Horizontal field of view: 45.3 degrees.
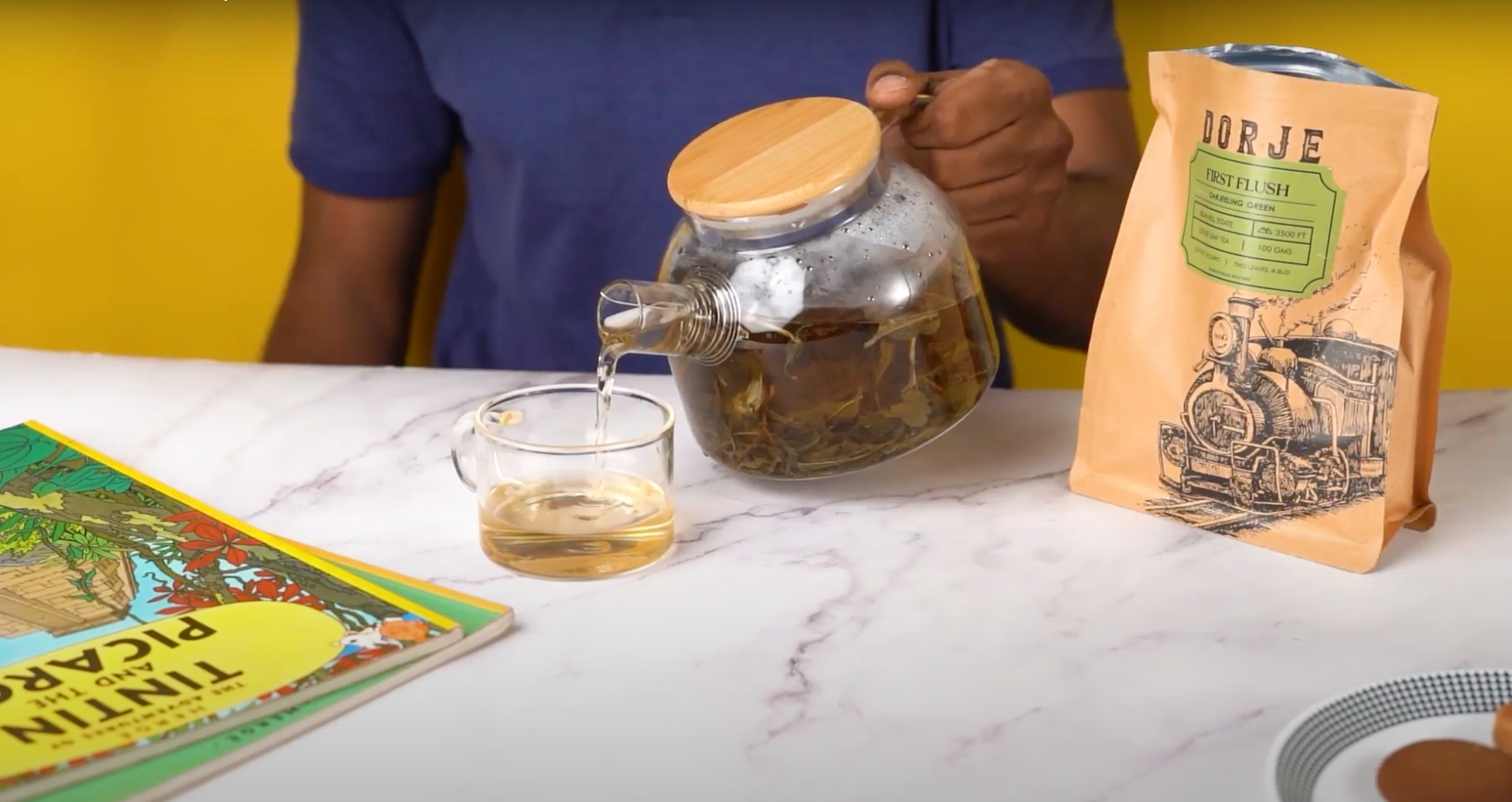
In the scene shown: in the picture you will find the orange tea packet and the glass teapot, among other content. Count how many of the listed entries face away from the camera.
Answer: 0

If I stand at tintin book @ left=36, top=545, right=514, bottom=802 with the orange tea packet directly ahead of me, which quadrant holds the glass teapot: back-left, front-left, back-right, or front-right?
front-left

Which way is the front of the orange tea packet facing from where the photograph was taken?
facing the viewer and to the left of the viewer
